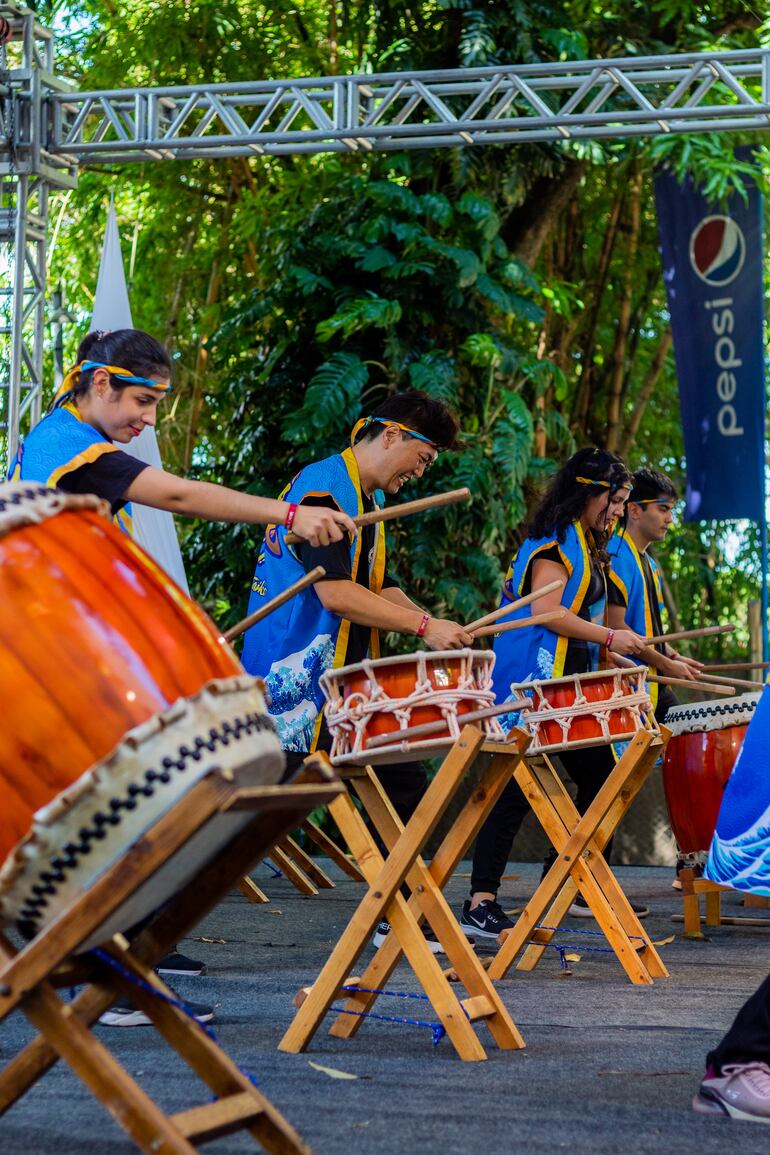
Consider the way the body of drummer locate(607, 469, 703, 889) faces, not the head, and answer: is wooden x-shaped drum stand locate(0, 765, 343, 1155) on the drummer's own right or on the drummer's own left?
on the drummer's own right

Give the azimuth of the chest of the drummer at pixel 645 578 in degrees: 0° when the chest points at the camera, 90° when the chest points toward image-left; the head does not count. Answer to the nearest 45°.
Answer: approximately 315°

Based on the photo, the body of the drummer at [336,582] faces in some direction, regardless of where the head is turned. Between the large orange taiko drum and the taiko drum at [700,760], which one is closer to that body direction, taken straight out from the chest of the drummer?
the taiko drum

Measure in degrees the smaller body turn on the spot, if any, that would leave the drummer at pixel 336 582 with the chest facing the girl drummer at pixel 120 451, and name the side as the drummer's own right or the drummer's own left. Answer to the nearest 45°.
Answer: approximately 135° to the drummer's own right

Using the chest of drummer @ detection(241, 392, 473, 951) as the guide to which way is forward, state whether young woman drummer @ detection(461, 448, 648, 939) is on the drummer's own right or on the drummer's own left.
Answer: on the drummer's own left

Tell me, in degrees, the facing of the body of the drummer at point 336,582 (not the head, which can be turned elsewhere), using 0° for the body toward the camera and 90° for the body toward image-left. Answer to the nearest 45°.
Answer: approximately 270°

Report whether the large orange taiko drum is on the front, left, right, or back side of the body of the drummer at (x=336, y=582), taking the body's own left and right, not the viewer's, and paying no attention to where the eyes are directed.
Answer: right

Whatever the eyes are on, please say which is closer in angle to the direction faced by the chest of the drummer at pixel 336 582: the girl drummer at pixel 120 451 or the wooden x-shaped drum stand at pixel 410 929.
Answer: the wooden x-shaped drum stand

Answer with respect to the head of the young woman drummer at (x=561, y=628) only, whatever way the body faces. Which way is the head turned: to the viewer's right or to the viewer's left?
to the viewer's right

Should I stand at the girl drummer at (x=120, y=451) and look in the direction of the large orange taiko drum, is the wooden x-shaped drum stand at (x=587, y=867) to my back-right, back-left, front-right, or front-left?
back-left
